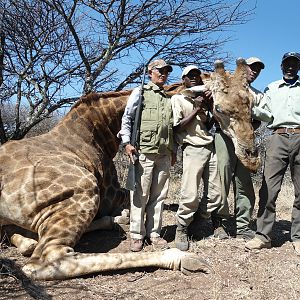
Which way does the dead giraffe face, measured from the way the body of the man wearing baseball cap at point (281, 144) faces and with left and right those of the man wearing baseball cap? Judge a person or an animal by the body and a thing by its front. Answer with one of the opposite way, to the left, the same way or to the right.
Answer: to the left

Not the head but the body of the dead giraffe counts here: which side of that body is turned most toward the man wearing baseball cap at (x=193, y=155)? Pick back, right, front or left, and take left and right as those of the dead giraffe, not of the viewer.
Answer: front

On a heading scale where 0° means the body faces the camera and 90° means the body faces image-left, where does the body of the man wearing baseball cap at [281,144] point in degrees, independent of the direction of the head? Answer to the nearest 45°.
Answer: approximately 0°

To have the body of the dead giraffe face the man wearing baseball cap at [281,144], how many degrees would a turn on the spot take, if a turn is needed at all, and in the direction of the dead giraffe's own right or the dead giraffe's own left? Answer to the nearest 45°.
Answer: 0° — it already faces them

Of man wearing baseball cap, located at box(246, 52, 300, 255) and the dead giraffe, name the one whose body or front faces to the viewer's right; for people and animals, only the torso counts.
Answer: the dead giraffe

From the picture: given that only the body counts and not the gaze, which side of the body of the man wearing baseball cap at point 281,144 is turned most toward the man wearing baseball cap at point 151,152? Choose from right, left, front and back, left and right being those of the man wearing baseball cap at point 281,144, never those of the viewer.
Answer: right

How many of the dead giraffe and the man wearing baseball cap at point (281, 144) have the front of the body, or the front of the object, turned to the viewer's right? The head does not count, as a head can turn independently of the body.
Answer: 1

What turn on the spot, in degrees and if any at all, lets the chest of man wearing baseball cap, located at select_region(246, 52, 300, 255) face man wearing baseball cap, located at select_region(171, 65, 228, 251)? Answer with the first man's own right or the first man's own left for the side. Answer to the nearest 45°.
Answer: approximately 90° to the first man's own right

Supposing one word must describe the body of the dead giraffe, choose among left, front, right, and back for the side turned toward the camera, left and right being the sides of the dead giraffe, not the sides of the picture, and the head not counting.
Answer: right
